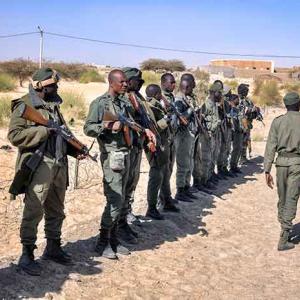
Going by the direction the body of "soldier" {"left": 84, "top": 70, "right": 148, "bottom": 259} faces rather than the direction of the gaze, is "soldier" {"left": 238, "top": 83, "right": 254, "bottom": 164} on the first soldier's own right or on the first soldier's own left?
on the first soldier's own left

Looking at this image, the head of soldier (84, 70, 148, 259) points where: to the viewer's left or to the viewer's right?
to the viewer's right

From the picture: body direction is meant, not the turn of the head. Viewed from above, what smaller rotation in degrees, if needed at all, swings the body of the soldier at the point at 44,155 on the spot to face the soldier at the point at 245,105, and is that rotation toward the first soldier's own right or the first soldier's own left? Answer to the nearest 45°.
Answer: approximately 90° to the first soldier's own left

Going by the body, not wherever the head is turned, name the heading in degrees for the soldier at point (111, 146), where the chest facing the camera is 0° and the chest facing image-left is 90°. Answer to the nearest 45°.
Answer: approximately 315°

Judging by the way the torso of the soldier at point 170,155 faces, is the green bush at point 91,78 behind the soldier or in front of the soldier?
behind

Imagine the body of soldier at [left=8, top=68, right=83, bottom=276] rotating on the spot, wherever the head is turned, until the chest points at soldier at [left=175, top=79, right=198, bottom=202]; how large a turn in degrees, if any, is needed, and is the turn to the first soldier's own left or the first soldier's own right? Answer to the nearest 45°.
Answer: approximately 90° to the first soldier's own left
